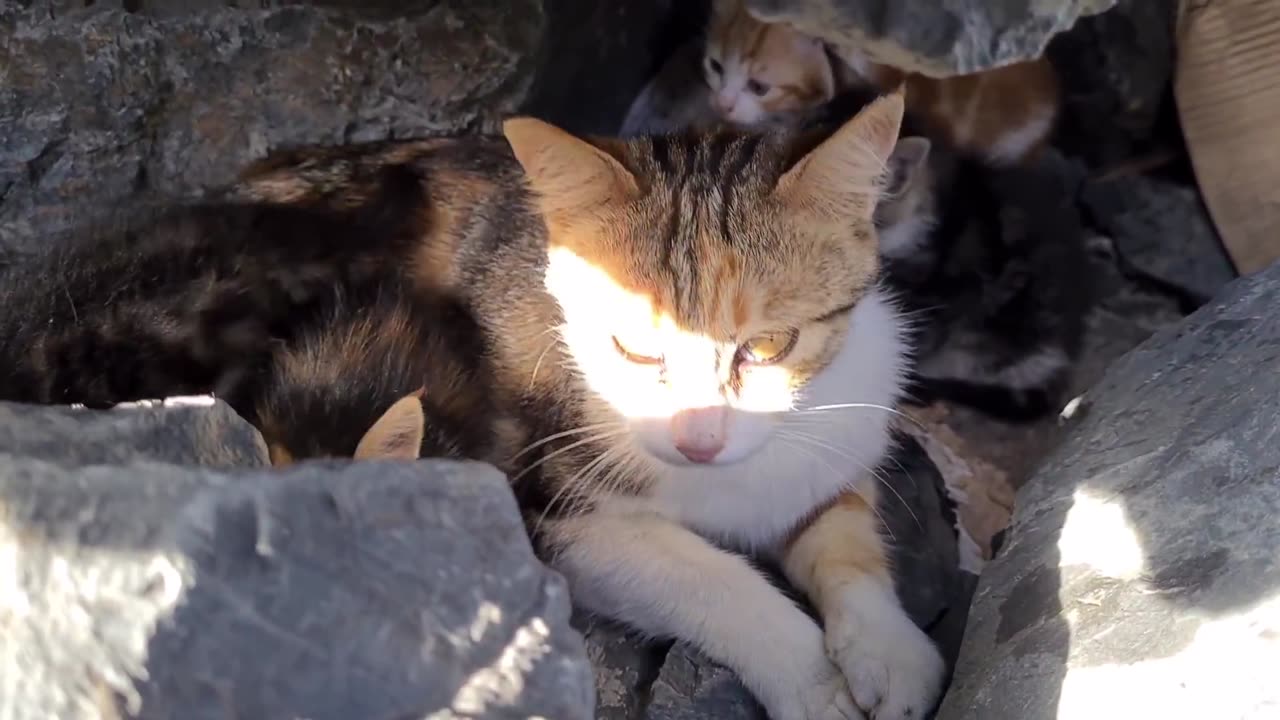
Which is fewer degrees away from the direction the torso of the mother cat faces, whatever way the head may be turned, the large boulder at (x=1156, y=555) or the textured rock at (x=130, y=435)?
the large boulder

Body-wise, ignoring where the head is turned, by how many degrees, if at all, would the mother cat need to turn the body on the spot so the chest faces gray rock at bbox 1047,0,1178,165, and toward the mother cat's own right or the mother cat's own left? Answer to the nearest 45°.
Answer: approximately 90° to the mother cat's own left

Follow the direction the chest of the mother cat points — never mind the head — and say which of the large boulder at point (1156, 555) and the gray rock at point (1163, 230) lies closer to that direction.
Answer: the large boulder

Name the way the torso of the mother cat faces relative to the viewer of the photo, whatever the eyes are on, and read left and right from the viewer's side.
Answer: facing the viewer and to the right of the viewer

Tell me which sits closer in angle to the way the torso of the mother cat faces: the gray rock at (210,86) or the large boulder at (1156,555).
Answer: the large boulder

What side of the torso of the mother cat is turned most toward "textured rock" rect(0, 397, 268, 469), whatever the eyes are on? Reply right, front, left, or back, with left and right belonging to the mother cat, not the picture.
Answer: right

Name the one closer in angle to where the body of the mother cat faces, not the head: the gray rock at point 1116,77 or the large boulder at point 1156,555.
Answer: the large boulder

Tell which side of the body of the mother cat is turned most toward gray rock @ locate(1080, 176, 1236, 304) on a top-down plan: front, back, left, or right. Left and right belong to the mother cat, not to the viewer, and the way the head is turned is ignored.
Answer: left

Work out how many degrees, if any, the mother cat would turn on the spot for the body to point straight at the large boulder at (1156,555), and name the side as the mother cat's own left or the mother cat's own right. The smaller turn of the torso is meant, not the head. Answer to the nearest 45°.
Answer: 0° — it already faces it
